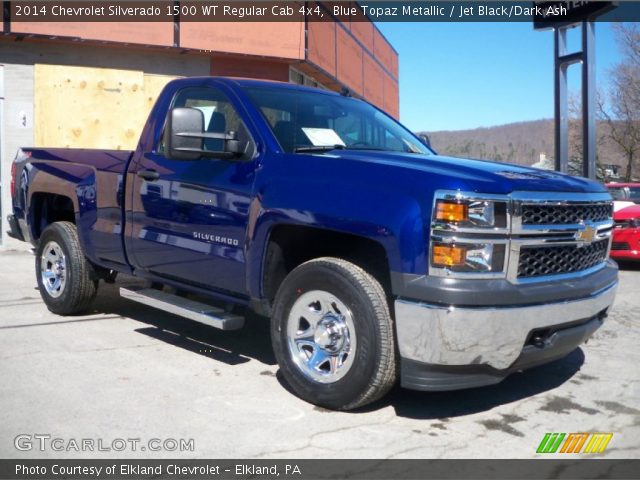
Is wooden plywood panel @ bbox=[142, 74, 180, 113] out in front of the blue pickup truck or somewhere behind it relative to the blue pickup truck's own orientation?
behind

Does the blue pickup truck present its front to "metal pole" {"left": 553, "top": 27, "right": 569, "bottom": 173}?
no

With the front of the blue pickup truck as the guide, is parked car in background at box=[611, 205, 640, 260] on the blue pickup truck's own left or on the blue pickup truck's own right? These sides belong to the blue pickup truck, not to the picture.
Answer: on the blue pickup truck's own left

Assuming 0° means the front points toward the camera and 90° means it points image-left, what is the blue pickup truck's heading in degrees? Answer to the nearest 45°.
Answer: approximately 315°

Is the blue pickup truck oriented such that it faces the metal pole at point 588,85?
no

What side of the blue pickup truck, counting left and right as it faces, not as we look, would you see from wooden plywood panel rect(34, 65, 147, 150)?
back
